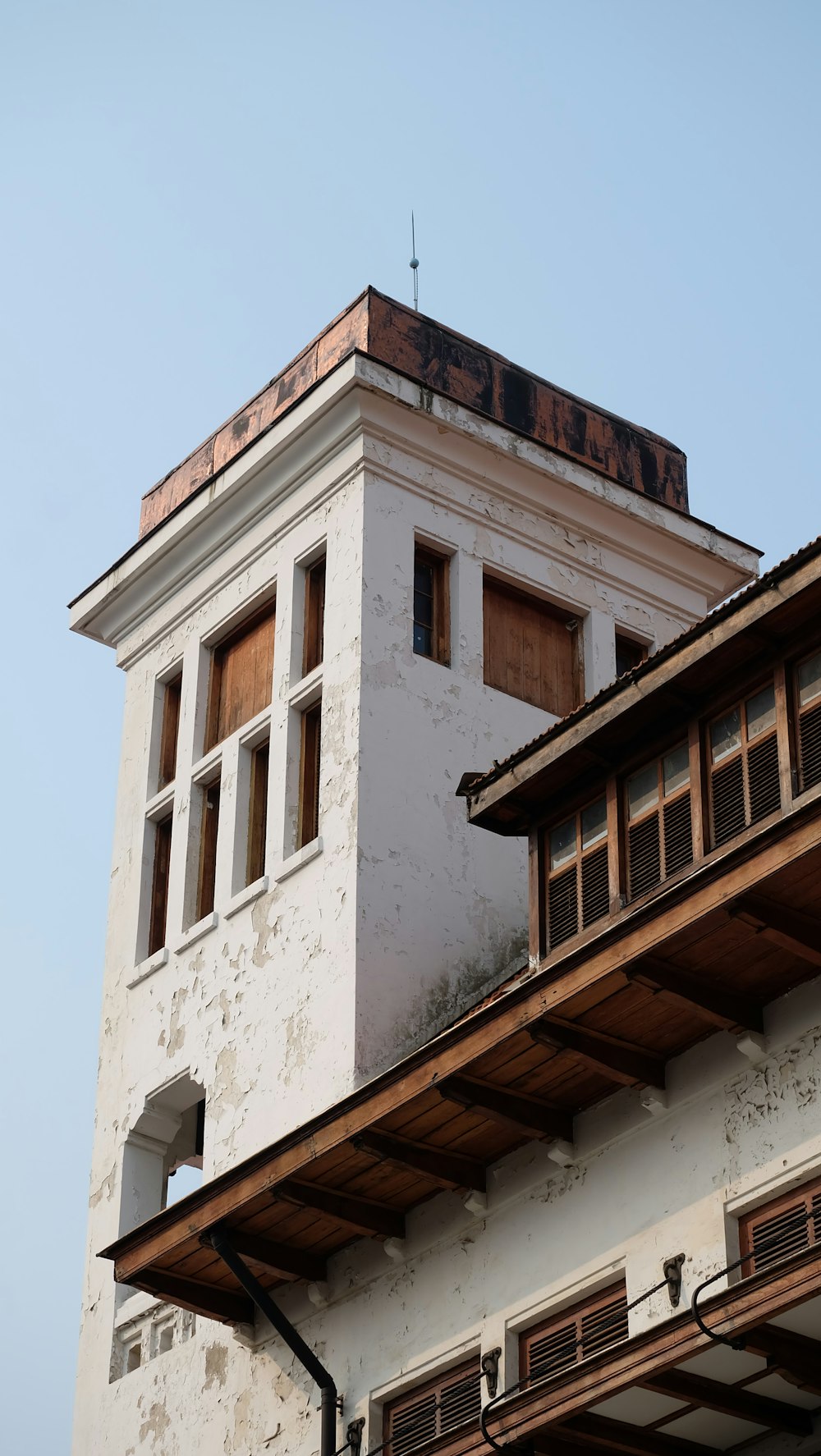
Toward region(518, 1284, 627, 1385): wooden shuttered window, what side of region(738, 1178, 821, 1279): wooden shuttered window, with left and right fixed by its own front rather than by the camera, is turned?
right

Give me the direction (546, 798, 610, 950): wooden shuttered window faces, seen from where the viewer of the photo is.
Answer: facing the viewer and to the left of the viewer

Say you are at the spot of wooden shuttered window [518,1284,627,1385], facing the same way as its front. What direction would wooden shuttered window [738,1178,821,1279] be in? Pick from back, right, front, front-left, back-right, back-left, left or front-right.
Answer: left

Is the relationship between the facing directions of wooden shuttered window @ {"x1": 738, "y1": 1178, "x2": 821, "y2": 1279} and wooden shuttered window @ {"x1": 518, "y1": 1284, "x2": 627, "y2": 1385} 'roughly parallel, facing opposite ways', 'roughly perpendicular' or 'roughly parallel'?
roughly parallel

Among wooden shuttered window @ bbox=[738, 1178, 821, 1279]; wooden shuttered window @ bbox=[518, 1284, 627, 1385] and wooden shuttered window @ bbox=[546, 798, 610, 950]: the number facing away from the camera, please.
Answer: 0
